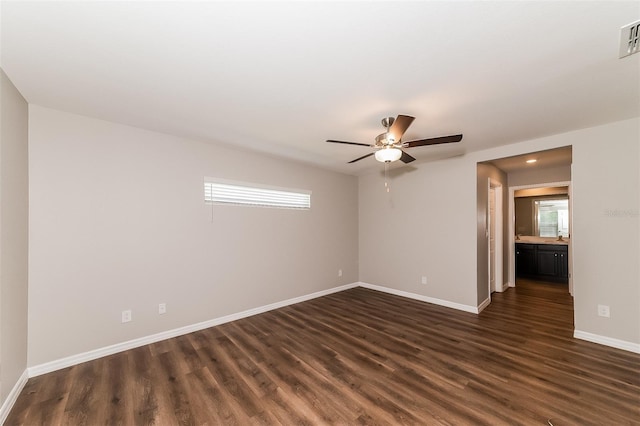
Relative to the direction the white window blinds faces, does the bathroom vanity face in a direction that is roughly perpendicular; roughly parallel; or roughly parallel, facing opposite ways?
roughly perpendicular

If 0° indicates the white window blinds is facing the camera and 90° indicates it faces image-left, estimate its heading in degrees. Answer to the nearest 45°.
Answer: approximately 315°

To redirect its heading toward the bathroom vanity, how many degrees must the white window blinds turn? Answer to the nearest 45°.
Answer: approximately 45° to its left

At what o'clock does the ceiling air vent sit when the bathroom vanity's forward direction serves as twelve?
The ceiling air vent is roughly at 12 o'clock from the bathroom vanity.

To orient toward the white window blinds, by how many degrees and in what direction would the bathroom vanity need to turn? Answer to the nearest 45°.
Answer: approximately 45° to its right
